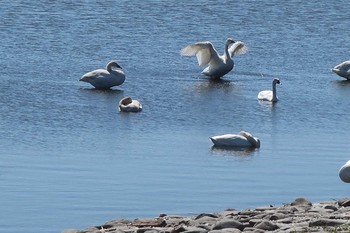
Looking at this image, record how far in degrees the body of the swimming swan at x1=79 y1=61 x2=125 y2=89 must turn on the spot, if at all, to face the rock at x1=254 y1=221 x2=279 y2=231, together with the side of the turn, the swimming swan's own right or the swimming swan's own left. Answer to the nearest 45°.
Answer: approximately 90° to the swimming swan's own right

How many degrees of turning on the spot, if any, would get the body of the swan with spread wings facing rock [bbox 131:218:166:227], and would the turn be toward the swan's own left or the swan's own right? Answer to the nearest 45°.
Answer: approximately 45° to the swan's own right

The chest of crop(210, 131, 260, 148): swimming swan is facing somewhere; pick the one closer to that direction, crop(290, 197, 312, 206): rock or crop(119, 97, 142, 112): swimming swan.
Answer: the rock

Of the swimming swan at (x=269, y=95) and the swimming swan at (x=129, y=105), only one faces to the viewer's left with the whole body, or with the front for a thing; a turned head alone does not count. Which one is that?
the swimming swan at (x=129, y=105)

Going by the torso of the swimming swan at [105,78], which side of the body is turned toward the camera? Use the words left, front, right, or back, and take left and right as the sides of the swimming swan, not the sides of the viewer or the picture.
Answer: right

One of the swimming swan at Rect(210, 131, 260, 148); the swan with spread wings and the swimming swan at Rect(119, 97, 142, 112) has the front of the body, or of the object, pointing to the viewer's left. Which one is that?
the swimming swan at Rect(119, 97, 142, 112)

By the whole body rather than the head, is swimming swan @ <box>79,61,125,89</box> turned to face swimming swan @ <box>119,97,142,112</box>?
no

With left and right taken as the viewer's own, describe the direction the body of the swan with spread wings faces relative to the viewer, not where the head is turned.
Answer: facing the viewer and to the right of the viewer

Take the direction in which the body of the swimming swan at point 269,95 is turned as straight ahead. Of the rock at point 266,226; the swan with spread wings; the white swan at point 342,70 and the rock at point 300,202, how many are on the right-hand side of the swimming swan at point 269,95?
2

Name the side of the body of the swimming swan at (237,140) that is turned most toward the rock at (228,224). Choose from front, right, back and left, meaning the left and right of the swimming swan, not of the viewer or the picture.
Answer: right

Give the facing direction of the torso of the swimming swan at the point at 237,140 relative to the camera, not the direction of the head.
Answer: to the viewer's right

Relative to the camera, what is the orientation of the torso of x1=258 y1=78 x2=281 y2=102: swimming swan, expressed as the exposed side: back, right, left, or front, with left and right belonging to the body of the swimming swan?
right

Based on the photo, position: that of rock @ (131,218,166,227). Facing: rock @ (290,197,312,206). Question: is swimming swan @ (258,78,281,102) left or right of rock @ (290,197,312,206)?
left

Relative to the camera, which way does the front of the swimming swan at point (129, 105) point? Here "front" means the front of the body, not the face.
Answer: to the viewer's left
